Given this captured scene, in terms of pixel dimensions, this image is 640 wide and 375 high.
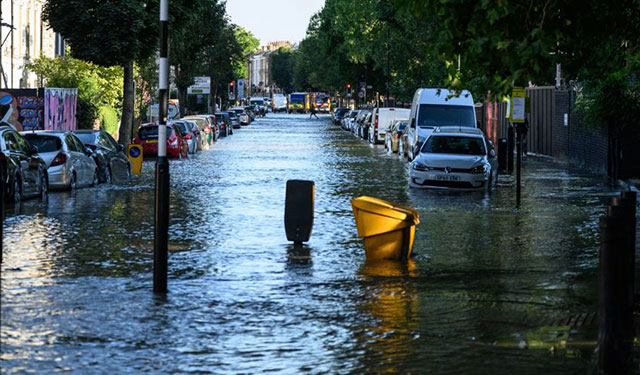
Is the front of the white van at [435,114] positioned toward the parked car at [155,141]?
no

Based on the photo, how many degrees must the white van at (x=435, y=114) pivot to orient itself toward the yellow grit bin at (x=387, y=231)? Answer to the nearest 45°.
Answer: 0° — it already faces it

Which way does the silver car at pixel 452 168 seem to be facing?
toward the camera

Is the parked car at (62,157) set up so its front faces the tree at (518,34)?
no

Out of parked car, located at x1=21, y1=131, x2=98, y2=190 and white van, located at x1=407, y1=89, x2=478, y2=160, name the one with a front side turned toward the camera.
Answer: the white van

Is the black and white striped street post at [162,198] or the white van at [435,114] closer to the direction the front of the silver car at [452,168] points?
the black and white striped street post

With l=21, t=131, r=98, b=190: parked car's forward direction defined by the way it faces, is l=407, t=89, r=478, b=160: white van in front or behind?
in front

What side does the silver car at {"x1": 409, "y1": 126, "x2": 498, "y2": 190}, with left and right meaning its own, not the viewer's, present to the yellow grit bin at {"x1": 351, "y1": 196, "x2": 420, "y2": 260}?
front

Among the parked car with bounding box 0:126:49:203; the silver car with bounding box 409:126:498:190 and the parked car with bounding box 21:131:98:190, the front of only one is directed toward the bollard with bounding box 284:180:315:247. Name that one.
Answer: the silver car

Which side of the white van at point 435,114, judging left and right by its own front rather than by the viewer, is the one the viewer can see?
front

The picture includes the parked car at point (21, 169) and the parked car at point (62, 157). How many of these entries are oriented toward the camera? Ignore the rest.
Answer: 0

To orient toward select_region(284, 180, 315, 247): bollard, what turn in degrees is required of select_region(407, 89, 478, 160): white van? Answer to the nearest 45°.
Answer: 0° — it already faces it

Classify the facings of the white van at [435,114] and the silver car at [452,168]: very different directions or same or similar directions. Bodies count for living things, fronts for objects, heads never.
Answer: same or similar directions

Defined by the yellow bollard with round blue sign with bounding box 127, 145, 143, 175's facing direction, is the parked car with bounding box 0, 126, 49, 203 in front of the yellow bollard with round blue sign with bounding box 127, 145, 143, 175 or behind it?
in front

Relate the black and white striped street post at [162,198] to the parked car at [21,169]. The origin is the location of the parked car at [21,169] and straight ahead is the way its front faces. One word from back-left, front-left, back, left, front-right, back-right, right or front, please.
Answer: back-right

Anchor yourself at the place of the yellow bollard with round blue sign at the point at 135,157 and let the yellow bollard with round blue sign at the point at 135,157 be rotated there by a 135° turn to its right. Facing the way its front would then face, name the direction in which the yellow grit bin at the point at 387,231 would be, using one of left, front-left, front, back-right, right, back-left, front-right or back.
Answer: back-left

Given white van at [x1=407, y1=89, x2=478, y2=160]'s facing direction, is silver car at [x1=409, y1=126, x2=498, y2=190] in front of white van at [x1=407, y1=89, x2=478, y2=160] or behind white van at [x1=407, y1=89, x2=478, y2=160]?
in front
